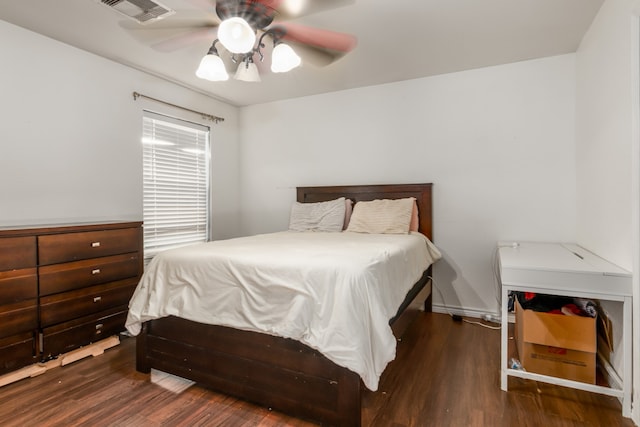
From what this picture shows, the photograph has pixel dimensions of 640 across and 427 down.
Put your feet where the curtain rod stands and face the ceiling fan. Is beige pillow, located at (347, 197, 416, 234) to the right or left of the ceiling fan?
left

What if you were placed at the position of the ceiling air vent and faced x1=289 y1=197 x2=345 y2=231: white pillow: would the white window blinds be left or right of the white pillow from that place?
left

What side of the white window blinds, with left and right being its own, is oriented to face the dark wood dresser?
right

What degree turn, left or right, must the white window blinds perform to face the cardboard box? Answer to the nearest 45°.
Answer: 0° — it already faces it

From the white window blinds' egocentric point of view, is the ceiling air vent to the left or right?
on its right

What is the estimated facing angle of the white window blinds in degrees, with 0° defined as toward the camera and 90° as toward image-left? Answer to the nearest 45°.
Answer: approximately 315°

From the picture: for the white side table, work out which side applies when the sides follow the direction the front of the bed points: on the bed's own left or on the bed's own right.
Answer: on the bed's own left

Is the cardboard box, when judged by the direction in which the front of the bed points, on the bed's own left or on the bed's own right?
on the bed's own left

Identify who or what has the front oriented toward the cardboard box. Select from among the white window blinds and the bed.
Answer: the white window blinds

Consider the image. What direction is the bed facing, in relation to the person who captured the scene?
facing the viewer and to the left of the viewer

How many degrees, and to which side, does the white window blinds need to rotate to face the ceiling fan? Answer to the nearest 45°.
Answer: approximately 45° to its right

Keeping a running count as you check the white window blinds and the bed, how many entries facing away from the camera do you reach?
0

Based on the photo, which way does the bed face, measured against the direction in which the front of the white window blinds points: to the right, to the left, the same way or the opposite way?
to the right

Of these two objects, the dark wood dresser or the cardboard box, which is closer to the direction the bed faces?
the dark wood dresser

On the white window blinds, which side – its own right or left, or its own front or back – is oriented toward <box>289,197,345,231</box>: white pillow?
front
